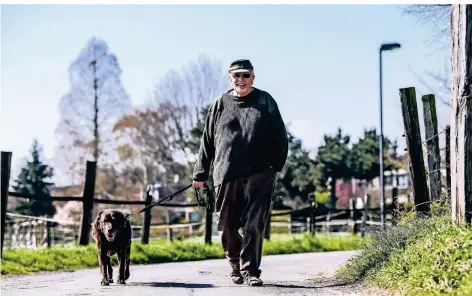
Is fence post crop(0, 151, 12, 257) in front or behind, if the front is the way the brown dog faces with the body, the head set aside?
behind

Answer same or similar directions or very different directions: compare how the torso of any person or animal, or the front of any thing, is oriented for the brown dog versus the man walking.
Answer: same or similar directions

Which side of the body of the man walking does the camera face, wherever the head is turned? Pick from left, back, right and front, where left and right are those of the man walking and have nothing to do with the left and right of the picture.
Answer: front

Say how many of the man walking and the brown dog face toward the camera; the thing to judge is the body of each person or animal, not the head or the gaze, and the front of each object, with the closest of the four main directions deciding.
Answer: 2

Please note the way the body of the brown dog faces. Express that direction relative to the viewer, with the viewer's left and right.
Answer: facing the viewer

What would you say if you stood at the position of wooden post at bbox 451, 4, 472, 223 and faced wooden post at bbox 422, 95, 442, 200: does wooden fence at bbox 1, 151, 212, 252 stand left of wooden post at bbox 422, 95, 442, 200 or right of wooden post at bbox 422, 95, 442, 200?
left

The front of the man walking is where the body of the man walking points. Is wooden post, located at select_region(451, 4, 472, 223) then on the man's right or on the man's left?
on the man's left

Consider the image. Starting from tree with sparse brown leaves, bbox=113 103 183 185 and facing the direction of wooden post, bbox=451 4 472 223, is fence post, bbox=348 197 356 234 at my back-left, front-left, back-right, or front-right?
front-left

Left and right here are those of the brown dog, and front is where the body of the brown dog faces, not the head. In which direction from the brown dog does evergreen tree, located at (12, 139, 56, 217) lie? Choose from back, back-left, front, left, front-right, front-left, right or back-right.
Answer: back

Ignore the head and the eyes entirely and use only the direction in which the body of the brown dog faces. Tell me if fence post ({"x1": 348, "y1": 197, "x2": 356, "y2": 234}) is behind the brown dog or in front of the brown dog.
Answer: behind

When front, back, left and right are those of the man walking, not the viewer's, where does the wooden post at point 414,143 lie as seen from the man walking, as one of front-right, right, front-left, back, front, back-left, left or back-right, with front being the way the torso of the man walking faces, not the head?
back-left

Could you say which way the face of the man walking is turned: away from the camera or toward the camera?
toward the camera

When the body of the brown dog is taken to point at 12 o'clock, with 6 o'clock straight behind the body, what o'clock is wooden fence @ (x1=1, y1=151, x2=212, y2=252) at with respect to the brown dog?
The wooden fence is roughly at 6 o'clock from the brown dog.

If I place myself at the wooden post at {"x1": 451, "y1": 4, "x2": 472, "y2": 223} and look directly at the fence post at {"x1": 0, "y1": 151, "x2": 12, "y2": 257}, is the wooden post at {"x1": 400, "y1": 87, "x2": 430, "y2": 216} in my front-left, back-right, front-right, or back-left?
front-right
